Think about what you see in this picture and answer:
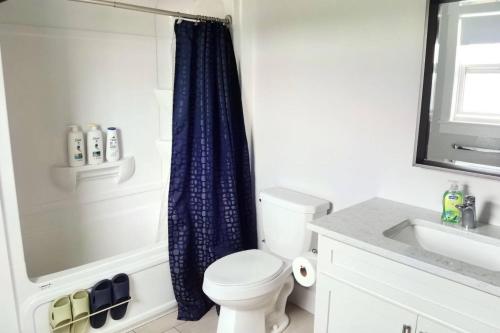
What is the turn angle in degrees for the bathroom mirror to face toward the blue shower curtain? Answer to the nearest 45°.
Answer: approximately 45° to its right

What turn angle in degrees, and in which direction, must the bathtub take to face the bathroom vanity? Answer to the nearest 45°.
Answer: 0° — it already faces it

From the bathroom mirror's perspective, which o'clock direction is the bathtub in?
The bathtub is roughly at 1 o'clock from the bathroom mirror.

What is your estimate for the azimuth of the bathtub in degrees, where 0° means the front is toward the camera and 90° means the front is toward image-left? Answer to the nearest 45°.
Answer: approximately 315°

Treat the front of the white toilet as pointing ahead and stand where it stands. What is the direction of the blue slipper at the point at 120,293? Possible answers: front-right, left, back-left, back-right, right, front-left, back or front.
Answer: front-right

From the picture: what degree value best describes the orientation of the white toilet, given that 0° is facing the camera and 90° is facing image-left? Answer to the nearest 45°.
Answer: approximately 45°
